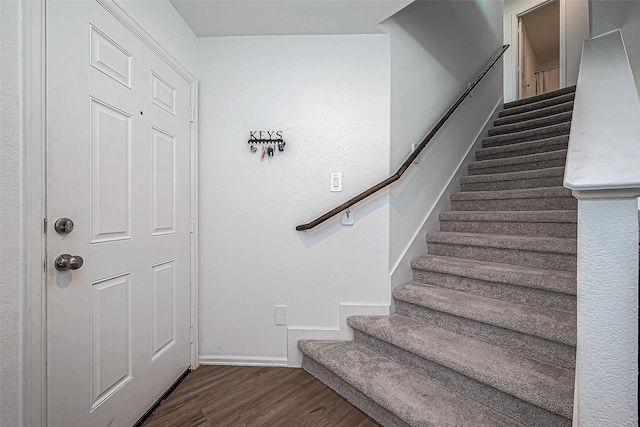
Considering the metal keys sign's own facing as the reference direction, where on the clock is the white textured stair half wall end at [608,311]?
The white textured stair half wall end is roughly at 11 o'clock from the metal keys sign.

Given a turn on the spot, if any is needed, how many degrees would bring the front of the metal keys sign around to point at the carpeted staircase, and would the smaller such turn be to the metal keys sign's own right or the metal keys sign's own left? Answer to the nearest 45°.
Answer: approximately 45° to the metal keys sign's own left

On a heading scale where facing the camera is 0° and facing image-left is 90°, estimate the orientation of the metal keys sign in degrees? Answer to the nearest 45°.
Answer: approximately 0°

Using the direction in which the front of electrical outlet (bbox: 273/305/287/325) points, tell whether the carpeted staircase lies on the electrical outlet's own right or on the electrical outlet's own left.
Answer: on the electrical outlet's own left

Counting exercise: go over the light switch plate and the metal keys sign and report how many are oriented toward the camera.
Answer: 2

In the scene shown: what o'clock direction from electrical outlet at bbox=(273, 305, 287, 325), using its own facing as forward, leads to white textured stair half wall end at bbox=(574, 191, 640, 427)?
The white textured stair half wall end is roughly at 11 o'clock from the electrical outlet.

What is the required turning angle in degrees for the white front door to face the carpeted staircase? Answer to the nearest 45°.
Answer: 0° — it already faces it

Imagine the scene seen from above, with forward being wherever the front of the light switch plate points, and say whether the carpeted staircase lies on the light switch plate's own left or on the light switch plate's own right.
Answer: on the light switch plate's own left
